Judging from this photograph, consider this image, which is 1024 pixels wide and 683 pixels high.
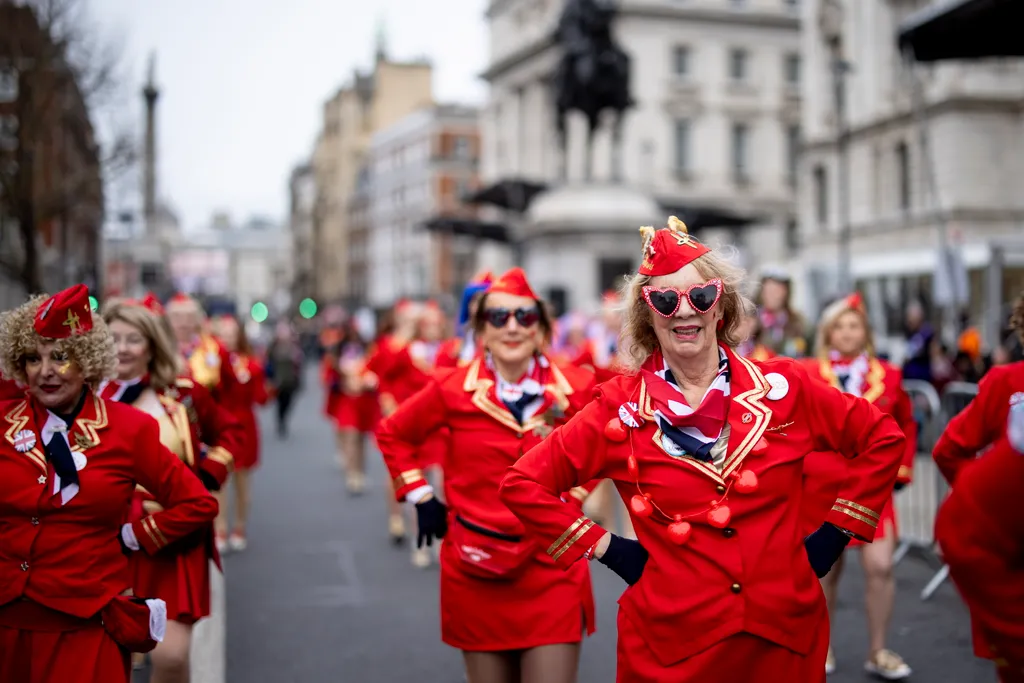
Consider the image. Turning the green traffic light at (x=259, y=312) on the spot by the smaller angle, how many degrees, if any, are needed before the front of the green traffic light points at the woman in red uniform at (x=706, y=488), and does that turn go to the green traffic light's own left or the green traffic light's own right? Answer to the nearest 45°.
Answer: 0° — it already faces them

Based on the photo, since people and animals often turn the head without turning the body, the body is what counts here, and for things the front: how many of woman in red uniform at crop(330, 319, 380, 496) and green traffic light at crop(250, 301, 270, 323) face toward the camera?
2

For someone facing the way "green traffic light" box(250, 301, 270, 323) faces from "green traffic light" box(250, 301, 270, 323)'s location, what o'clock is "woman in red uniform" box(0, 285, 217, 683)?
The woman in red uniform is roughly at 12 o'clock from the green traffic light.

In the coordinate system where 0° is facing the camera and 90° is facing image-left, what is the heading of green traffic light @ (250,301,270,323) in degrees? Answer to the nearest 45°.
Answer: approximately 0°

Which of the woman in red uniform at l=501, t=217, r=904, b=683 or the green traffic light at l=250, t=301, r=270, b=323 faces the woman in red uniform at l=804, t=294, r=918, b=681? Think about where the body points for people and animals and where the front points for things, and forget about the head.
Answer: the green traffic light

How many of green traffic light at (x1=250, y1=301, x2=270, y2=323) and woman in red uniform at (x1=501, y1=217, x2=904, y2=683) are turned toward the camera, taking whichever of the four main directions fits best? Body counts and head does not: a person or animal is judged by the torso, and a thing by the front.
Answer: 2
